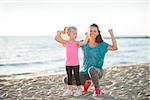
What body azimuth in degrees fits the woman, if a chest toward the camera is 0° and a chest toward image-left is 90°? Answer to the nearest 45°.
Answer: approximately 0°
